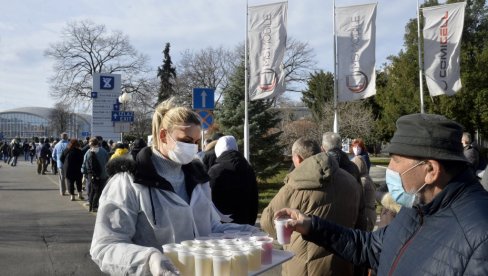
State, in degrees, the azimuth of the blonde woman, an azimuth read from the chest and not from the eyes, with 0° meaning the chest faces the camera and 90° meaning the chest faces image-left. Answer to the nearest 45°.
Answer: approximately 315°

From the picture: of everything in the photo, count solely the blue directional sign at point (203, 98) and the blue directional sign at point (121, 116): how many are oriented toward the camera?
2

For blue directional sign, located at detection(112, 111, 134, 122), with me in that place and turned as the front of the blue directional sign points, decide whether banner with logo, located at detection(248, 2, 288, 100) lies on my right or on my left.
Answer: on my left

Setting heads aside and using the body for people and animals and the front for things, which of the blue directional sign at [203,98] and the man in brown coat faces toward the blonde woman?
the blue directional sign

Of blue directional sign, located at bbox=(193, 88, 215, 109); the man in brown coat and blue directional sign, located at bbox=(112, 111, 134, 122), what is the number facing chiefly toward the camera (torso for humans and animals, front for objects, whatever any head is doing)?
2

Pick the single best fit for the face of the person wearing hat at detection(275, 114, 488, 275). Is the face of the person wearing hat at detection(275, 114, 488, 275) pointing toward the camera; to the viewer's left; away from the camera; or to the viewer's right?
to the viewer's left

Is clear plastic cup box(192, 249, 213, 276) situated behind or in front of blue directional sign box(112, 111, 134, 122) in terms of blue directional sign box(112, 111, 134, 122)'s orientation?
in front

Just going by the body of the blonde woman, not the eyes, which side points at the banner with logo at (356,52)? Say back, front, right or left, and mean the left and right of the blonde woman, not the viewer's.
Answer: left

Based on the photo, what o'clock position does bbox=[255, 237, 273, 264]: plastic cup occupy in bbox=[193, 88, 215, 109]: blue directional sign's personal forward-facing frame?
The plastic cup is roughly at 12 o'clock from the blue directional sign.

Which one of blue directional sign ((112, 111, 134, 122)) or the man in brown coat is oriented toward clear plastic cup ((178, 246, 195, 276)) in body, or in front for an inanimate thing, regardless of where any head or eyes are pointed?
the blue directional sign

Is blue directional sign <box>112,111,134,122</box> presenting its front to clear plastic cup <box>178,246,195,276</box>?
yes

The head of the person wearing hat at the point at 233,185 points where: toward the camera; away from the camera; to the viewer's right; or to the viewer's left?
away from the camera

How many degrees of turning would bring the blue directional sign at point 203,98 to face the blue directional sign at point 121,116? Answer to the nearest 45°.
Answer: approximately 135° to its right

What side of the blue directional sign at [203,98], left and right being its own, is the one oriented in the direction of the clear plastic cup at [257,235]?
front

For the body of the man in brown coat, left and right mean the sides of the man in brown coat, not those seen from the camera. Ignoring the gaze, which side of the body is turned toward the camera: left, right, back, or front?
back
